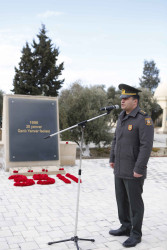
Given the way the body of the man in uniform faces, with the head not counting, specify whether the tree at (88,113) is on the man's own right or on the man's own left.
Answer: on the man's own right

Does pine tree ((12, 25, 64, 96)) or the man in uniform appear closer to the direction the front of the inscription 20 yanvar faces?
the man in uniform

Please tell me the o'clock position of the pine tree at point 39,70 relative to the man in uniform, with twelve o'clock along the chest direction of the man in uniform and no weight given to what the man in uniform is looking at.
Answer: The pine tree is roughly at 4 o'clock from the man in uniform.

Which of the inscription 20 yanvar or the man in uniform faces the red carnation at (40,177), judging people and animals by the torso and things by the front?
the inscription 20 yanvar

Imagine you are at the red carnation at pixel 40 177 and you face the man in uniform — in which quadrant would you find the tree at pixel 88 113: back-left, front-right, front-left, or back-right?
back-left

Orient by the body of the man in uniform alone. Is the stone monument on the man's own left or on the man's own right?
on the man's own right

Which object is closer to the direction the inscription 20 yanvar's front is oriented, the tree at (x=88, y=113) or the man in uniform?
the man in uniform

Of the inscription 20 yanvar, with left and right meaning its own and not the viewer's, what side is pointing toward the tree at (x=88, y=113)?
back

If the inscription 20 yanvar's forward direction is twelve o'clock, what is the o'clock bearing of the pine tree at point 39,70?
The pine tree is roughly at 6 o'clock from the inscription 20 yanvar.

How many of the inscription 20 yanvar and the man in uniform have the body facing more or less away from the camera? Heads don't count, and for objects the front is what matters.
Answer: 0

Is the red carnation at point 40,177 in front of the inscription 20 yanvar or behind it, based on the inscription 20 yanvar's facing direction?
in front

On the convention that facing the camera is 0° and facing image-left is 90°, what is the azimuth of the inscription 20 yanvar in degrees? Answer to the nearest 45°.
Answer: approximately 0°
